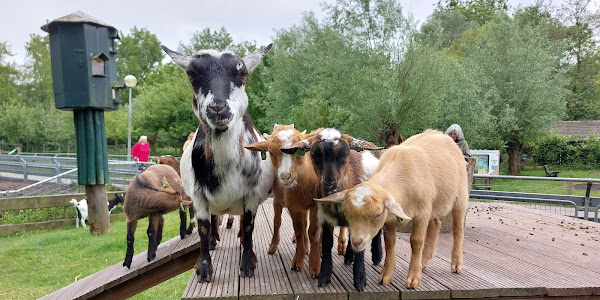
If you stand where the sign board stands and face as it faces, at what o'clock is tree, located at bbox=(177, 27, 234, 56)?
The tree is roughly at 4 o'clock from the sign board.

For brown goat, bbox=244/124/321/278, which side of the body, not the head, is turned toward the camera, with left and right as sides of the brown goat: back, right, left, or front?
front

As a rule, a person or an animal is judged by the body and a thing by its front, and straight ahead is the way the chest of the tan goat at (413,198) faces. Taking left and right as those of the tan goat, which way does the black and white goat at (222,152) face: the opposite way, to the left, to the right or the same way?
to the left

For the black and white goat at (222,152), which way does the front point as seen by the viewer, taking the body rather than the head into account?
toward the camera

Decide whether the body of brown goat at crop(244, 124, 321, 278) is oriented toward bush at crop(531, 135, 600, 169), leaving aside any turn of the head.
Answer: no

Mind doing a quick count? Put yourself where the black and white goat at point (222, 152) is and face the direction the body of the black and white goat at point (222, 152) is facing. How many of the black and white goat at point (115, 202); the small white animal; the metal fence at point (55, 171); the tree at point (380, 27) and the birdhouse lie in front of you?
0

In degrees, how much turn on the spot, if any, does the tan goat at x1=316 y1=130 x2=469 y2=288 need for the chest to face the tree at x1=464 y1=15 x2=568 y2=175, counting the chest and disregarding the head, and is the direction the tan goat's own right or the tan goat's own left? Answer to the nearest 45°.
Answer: approximately 135° to the tan goat's own right

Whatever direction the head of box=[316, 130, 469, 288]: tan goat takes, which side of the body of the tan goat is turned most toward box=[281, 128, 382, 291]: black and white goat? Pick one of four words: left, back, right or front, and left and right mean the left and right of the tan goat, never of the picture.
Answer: front

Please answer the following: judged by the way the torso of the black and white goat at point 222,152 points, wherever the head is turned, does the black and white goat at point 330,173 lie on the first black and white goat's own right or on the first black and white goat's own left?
on the first black and white goat's own left

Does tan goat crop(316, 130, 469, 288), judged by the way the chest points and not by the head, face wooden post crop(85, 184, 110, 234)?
no

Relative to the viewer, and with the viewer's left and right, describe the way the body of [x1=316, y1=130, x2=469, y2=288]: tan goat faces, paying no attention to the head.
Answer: facing the viewer and to the left of the viewer

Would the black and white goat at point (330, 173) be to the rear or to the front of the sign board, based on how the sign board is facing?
to the front

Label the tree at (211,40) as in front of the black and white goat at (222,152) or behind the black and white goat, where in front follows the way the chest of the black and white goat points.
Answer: behind

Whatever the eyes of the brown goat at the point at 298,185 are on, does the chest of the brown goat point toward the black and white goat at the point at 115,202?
no

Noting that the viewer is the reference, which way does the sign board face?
facing the viewer

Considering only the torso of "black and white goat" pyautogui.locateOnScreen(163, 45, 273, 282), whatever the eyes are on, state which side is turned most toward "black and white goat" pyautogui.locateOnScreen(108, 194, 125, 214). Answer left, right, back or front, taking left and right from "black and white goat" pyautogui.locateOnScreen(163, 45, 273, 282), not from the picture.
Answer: back
